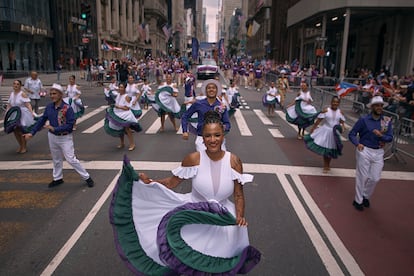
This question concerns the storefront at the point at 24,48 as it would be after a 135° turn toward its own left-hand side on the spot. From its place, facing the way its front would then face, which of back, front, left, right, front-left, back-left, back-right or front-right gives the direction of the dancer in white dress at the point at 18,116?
back

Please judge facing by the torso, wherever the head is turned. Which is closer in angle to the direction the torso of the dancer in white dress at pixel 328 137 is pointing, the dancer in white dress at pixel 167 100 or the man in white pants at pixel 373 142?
the man in white pants

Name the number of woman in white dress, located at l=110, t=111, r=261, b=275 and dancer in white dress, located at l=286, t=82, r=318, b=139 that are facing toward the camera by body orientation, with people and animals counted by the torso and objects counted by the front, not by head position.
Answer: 2

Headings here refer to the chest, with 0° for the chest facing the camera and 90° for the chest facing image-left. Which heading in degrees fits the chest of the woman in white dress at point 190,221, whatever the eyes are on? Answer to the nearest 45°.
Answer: approximately 0°

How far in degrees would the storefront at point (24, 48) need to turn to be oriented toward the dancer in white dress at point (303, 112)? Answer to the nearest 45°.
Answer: approximately 45° to its right

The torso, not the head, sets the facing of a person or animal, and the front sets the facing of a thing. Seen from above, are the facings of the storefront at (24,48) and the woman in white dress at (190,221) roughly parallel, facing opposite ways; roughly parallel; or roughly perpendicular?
roughly perpendicular

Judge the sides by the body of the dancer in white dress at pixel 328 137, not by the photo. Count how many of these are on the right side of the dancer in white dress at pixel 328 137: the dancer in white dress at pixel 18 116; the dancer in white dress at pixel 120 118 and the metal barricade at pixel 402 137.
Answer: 2

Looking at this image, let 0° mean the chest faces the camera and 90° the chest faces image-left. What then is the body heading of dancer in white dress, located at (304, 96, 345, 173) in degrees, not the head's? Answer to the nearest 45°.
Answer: approximately 0°

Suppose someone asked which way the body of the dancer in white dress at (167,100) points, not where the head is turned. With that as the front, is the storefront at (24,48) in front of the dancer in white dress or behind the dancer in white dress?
behind

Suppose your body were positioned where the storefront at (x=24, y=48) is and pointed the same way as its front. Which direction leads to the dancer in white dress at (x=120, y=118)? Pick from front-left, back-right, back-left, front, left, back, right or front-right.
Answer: front-right

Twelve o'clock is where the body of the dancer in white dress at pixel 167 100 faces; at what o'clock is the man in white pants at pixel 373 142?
The man in white pants is roughly at 11 o'clock from the dancer in white dress.

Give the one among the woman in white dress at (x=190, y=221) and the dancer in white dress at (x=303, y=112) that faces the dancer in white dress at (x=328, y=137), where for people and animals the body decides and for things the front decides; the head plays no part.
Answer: the dancer in white dress at (x=303, y=112)

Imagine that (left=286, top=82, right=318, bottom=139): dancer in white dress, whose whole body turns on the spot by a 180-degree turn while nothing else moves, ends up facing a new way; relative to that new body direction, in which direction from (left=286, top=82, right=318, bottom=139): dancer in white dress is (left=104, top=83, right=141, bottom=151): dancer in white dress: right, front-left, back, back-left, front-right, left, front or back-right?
back-left
